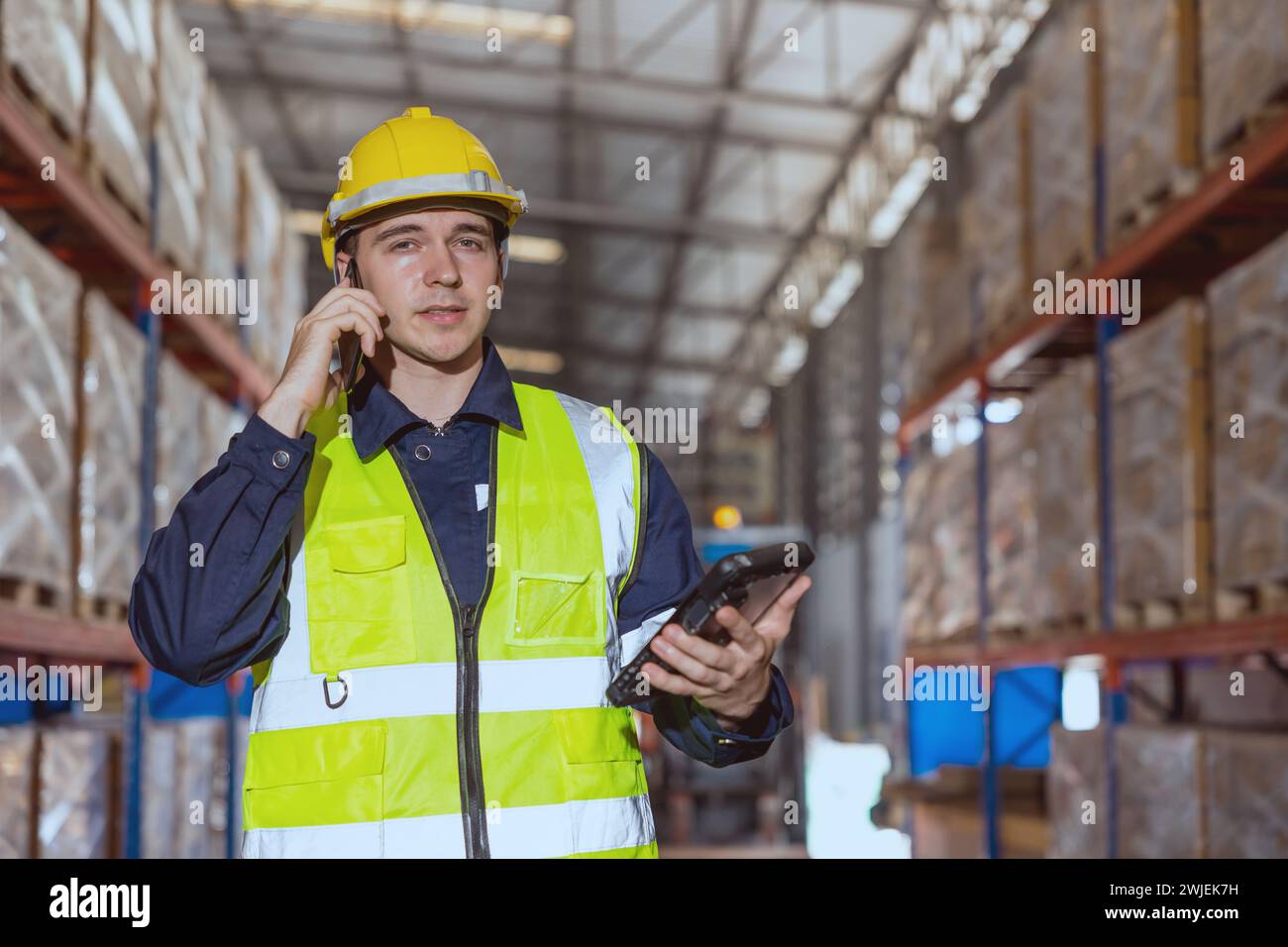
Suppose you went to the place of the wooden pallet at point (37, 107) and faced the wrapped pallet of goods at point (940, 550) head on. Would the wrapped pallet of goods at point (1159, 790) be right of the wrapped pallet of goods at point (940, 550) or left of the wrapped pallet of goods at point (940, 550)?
right

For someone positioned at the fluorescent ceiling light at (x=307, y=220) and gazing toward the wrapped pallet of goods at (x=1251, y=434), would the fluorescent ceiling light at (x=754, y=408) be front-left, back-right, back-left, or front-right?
back-left

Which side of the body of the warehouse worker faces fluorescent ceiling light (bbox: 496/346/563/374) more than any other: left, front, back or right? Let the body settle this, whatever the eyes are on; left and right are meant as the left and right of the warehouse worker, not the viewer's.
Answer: back

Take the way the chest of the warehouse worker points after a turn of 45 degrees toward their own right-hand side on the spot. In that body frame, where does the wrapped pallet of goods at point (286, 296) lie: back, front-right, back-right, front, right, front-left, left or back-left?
back-right

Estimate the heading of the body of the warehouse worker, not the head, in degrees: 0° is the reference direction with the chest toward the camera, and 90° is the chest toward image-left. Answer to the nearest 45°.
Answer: approximately 0°

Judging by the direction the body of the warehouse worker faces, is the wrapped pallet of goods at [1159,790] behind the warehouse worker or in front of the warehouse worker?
behind
